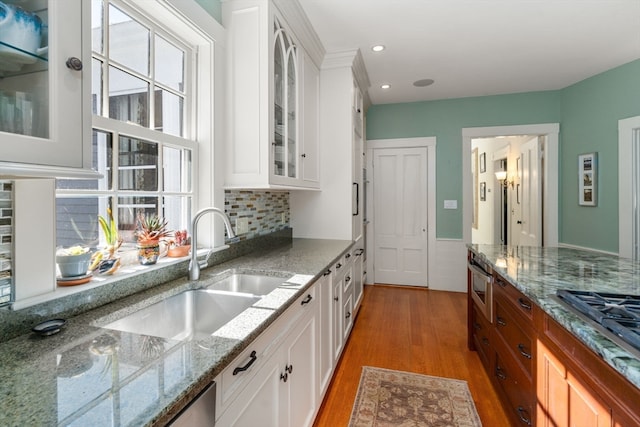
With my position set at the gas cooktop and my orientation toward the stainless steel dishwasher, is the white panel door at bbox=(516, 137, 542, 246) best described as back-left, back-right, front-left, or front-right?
back-right

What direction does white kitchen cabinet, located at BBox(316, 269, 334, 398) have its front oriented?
to the viewer's right

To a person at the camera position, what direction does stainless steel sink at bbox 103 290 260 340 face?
facing the viewer and to the right of the viewer

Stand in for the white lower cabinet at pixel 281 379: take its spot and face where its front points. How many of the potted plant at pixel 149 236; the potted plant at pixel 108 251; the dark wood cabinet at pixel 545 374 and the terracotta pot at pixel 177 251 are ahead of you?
1

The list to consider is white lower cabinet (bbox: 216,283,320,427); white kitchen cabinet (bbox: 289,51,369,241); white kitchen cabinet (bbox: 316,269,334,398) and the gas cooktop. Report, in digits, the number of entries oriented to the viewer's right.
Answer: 3

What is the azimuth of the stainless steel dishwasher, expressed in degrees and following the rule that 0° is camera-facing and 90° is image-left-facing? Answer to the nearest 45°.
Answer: approximately 315°

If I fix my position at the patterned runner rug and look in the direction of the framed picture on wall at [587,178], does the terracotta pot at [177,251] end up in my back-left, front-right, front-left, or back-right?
back-left

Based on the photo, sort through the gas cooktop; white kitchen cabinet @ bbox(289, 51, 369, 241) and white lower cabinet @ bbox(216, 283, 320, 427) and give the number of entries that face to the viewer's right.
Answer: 2

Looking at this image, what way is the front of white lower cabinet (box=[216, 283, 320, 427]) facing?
to the viewer's right

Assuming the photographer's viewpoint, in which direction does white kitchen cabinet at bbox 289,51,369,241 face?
facing to the right of the viewer

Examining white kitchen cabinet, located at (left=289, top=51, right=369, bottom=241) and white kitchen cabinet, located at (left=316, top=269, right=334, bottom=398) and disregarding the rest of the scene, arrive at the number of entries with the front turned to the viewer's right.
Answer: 2
